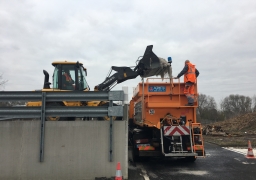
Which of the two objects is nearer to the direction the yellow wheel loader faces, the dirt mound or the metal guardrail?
the dirt mound

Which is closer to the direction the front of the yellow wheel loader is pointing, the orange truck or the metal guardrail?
the orange truck

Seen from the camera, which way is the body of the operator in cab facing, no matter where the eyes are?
to the viewer's right

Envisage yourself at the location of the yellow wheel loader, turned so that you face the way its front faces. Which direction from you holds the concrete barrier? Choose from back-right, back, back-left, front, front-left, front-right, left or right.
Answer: right

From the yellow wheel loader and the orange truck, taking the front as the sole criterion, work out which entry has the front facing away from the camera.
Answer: the orange truck

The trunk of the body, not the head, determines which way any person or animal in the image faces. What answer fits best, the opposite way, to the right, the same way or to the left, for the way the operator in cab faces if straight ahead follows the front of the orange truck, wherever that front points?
to the right

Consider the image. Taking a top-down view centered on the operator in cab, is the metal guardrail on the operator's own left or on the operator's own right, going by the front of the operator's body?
on the operator's own right

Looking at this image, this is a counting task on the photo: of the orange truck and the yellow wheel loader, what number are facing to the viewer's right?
1

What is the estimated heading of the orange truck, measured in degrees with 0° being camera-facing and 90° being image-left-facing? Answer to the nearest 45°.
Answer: approximately 180°

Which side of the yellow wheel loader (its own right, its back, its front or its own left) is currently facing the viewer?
right

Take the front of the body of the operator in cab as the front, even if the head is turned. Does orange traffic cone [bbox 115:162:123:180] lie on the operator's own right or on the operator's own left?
on the operator's own right

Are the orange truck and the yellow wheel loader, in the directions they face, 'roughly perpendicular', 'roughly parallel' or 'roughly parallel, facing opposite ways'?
roughly perpendicular
